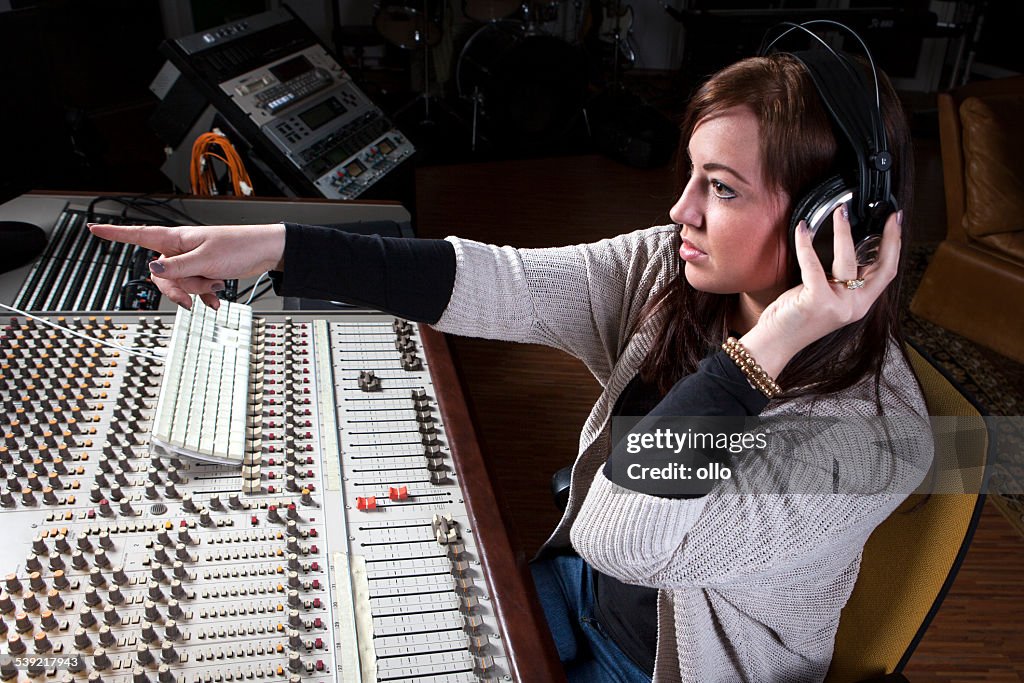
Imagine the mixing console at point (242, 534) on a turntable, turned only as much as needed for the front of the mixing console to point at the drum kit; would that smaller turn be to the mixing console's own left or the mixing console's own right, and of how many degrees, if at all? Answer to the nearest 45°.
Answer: approximately 90° to the mixing console's own left

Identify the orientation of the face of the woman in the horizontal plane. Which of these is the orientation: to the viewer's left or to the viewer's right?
to the viewer's left

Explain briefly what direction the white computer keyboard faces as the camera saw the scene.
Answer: facing to the right of the viewer

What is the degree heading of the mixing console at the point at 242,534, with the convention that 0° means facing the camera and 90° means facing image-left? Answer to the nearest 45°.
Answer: approximately 270°

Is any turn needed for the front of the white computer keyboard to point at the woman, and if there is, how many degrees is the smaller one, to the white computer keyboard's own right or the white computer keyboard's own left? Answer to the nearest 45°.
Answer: approximately 45° to the white computer keyboard's own right
